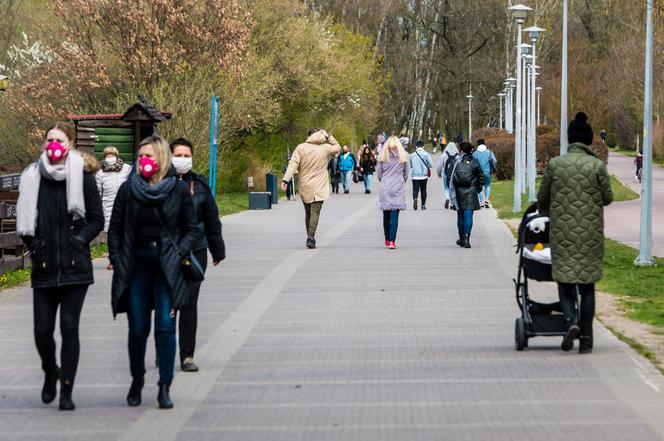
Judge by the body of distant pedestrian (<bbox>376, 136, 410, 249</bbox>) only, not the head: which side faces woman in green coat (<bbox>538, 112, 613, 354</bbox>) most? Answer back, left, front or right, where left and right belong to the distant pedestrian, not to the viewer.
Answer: back

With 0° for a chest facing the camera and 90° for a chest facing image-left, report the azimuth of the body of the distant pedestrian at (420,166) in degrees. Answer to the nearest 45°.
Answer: approximately 180°

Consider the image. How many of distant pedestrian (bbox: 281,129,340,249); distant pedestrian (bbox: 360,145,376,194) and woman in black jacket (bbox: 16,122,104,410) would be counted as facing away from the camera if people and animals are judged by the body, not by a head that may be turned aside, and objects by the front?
1

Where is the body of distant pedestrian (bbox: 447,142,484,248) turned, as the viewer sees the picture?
away from the camera

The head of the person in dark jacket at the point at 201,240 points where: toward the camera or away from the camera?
toward the camera

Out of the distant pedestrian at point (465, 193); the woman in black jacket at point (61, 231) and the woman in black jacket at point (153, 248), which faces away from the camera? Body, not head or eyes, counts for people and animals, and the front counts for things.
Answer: the distant pedestrian

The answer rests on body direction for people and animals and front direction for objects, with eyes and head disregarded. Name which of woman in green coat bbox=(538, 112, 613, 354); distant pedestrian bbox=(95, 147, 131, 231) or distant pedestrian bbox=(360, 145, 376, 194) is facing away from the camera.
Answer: the woman in green coat

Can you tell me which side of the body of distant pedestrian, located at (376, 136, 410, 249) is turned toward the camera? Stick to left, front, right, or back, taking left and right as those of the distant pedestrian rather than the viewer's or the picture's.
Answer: back

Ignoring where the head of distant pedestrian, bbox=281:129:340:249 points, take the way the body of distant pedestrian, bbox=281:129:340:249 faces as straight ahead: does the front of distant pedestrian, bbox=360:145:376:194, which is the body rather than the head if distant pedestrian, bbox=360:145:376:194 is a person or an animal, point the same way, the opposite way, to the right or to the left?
the opposite way

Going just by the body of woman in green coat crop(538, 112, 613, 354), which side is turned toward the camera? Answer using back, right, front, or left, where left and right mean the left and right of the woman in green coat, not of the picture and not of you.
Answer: back

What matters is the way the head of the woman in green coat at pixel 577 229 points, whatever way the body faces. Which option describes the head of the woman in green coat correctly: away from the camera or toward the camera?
away from the camera

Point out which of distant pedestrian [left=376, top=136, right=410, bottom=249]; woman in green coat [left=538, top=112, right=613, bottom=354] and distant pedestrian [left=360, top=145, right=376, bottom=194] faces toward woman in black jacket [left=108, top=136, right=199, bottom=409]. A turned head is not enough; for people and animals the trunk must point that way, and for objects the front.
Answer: distant pedestrian [left=360, top=145, right=376, bottom=194]

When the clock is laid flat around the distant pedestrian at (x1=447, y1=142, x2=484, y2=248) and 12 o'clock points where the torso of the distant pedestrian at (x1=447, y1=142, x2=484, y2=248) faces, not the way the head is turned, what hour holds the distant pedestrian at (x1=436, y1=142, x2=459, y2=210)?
the distant pedestrian at (x1=436, y1=142, x2=459, y2=210) is roughly at 12 o'clock from the distant pedestrian at (x1=447, y1=142, x2=484, y2=248).
